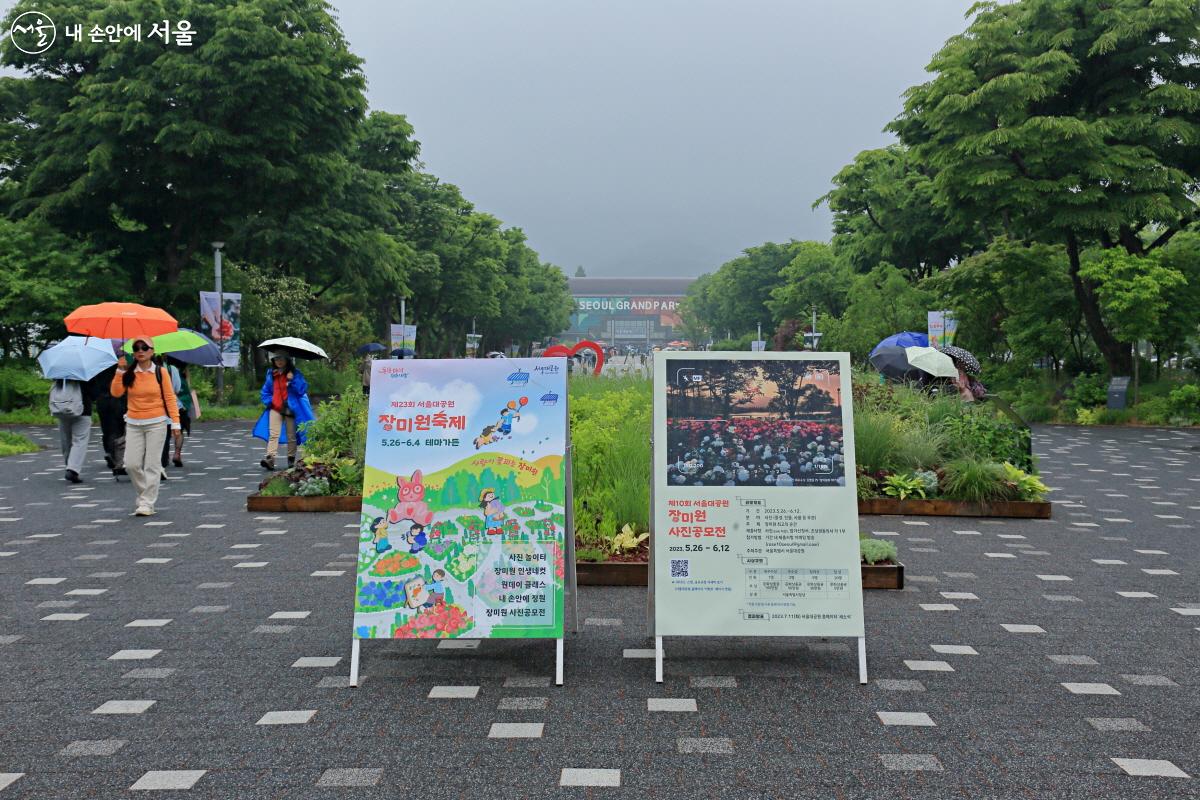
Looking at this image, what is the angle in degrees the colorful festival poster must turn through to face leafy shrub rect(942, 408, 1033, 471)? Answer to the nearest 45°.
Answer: approximately 135° to its left

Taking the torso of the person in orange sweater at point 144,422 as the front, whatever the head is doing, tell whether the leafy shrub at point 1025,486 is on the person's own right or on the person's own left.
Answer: on the person's own left

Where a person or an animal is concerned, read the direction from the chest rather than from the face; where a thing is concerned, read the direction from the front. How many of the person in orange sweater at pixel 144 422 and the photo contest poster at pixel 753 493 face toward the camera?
2

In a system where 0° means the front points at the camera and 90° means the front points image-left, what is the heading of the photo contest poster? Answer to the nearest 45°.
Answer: approximately 0°

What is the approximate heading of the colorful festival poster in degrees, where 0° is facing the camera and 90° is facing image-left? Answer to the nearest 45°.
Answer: approximately 0°

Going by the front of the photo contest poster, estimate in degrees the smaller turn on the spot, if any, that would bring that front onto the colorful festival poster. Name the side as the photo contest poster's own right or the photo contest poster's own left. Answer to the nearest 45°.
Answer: approximately 90° to the photo contest poster's own right

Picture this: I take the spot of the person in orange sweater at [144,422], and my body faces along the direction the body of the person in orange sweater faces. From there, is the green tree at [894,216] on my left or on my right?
on my left

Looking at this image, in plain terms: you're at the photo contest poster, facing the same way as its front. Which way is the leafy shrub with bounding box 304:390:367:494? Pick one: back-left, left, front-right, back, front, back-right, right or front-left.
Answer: back-right
